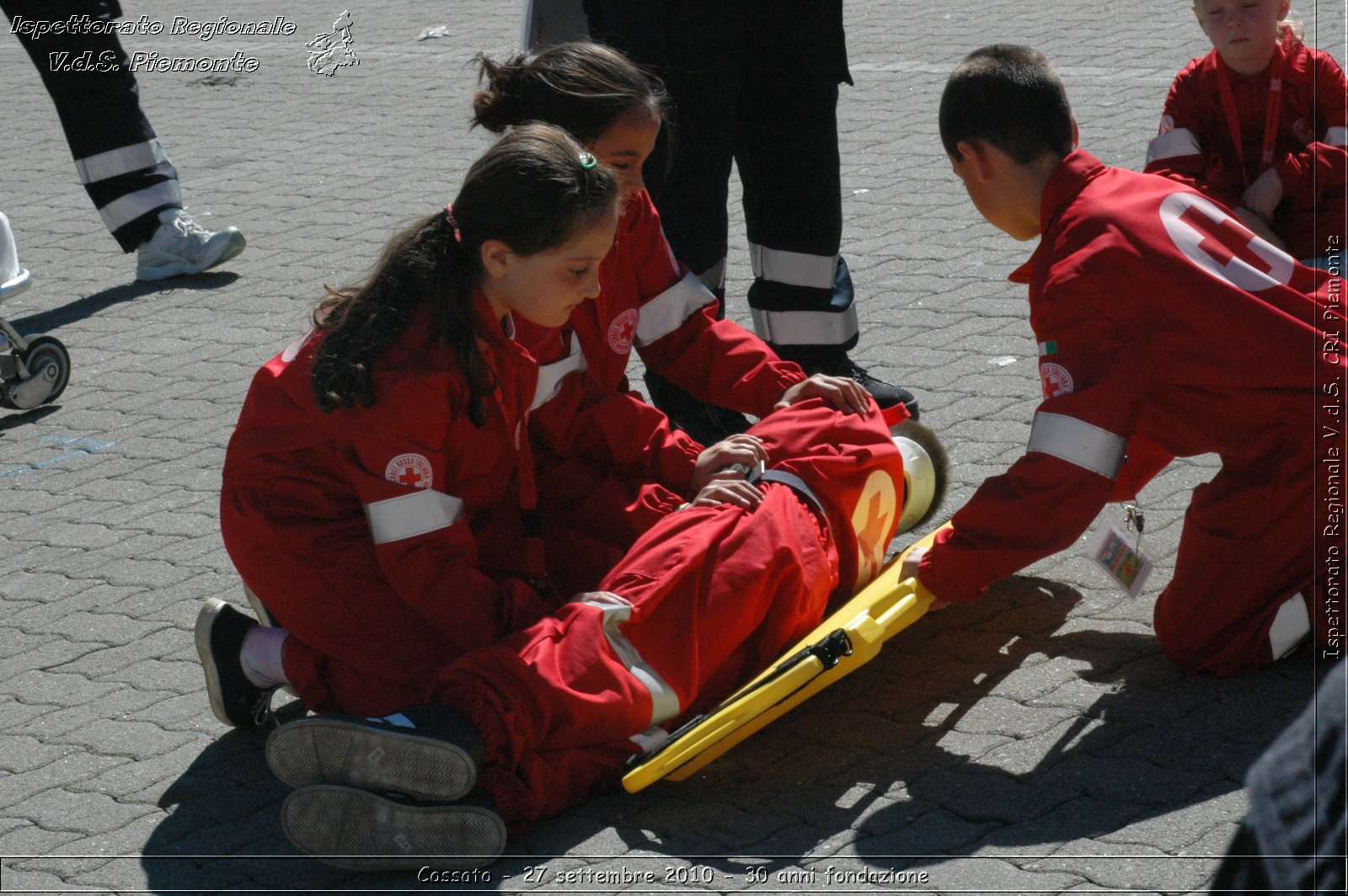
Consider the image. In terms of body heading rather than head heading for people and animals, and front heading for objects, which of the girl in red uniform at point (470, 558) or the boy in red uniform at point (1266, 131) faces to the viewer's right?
the girl in red uniform

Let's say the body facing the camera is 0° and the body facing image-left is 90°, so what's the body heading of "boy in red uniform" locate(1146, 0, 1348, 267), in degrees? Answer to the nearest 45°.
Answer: approximately 0°

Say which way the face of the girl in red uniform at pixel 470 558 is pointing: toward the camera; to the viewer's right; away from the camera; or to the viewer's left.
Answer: to the viewer's right

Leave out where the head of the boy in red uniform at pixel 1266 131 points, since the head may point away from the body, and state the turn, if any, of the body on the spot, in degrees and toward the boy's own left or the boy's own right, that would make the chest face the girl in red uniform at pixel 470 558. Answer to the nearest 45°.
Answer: approximately 45° to the boy's own right

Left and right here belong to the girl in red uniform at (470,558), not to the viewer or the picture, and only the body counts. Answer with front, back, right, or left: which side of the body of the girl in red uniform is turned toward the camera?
right

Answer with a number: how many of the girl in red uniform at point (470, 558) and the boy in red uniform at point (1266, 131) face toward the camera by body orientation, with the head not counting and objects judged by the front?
1

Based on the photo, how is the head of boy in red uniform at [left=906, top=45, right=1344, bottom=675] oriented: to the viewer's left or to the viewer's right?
to the viewer's left

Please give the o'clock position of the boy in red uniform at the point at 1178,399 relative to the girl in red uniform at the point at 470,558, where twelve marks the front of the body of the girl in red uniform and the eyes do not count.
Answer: The boy in red uniform is roughly at 12 o'clock from the girl in red uniform.
